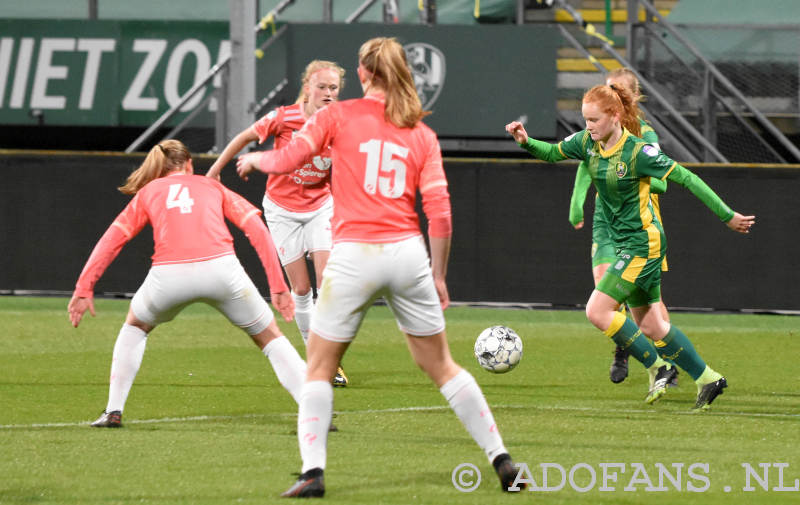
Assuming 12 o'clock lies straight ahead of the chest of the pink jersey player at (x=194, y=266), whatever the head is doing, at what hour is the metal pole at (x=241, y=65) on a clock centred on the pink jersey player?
The metal pole is roughly at 12 o'clock from the pink jersey player.

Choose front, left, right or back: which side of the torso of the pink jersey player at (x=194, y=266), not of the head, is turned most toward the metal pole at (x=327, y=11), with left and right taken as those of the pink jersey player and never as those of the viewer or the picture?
front

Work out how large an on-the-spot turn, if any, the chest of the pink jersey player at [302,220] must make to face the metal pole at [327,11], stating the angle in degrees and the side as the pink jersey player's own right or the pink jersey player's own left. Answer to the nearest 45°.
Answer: approximately 135° to the pink jersey player's own left

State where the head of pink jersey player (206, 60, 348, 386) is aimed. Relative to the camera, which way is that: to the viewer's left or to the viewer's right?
to the viewer's right

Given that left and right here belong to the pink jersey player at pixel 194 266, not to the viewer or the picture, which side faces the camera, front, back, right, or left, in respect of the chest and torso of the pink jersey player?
back

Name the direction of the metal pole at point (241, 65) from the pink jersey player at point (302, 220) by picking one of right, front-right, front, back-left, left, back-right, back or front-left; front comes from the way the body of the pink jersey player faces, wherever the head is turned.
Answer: back-left

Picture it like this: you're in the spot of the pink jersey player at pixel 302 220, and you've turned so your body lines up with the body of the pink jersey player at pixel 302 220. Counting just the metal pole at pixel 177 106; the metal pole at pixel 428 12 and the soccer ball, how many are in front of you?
1

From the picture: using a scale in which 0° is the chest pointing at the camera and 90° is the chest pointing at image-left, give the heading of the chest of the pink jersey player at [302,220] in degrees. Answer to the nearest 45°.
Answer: approximately 315°

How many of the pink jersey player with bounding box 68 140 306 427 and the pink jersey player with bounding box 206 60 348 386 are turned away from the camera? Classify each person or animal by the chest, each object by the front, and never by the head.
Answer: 1

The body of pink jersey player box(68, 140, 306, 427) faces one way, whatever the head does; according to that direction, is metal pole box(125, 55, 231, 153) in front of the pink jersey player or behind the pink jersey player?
in front

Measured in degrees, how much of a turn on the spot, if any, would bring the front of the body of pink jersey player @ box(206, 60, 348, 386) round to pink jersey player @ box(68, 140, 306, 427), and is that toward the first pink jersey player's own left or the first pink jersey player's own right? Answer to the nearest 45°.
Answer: approximately 45° to the first pink jersey player's own right

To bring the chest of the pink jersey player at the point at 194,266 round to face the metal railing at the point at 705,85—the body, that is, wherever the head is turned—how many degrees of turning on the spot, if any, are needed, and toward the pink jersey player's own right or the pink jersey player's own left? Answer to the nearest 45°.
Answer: approximately 45° to the pink jersey player's own right

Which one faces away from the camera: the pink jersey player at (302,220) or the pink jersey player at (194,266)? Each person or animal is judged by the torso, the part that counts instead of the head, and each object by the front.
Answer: the pink jersey player at (194,266)

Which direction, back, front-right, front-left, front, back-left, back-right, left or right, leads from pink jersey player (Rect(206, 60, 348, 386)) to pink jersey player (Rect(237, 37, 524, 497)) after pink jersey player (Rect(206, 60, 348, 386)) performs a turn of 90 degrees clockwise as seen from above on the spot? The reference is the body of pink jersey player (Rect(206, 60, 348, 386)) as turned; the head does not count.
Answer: front-left

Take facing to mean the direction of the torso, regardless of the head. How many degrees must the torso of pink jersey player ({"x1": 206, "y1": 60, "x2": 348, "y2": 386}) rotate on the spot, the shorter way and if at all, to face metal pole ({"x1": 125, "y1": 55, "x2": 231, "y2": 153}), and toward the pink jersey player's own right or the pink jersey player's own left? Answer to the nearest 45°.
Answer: approximately 135° to the pink jersey player's own left

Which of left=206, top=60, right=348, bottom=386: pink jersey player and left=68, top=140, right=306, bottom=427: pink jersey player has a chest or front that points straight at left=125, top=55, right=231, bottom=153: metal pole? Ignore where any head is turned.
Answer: left=68, top=140, right=306, bottom=427: pink jersey player
